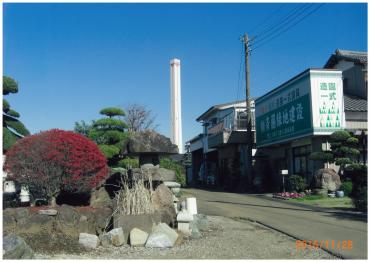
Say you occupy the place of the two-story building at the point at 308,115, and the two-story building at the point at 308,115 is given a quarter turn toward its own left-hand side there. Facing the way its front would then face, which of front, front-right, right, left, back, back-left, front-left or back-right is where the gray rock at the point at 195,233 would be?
front-right

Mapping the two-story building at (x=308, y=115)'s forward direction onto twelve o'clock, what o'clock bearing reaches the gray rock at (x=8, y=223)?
The gray rock is roughly at 11 o'clock from the two-story building.

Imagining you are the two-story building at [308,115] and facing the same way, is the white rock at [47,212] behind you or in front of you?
in front

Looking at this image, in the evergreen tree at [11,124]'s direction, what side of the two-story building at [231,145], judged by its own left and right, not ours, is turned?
front

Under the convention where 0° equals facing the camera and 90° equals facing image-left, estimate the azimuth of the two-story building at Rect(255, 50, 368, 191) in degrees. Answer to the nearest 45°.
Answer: approximately 45°

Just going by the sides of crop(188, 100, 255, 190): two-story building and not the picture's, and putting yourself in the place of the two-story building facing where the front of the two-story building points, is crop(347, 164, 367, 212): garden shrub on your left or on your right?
on your left

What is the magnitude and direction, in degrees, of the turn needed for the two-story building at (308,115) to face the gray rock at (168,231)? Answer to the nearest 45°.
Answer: approximately 45° to its left

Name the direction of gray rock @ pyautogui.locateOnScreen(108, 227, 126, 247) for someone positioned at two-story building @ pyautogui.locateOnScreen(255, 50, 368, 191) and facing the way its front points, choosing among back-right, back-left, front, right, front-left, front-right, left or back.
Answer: front-left

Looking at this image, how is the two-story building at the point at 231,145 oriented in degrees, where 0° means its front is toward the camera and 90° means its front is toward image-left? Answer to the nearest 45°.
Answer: approximately 45°

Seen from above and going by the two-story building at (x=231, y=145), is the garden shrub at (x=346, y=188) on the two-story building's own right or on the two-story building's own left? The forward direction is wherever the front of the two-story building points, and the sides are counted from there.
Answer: on the two-story building's own left

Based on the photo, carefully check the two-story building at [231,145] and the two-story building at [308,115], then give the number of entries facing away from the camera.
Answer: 0

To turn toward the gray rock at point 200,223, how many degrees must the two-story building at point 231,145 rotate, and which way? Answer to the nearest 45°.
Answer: approximately 45° to its left

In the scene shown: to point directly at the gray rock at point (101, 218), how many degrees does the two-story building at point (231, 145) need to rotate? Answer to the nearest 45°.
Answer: approximately 45° to its left

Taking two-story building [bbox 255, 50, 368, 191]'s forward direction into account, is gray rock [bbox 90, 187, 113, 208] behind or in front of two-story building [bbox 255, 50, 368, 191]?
in front
